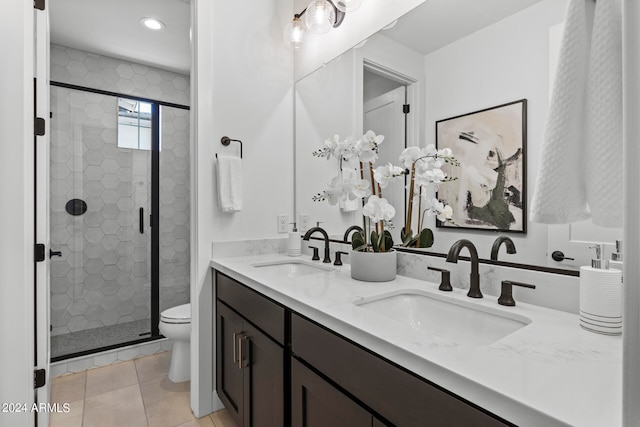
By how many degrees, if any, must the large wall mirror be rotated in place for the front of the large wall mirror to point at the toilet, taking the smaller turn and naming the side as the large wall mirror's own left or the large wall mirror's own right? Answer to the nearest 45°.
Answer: approximately 45° to the large wall mirror's own right

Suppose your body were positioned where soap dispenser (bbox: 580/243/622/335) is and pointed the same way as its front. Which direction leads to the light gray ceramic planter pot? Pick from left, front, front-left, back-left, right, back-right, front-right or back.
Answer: front-right

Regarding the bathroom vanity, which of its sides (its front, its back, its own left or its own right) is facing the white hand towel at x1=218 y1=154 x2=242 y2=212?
right

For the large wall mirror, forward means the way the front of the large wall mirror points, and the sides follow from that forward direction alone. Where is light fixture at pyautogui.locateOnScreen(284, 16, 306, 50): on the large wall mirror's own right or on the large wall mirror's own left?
on the large wall mirror's own right

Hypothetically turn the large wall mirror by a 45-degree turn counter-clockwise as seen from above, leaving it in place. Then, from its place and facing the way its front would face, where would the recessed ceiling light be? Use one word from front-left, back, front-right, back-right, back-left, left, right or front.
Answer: right

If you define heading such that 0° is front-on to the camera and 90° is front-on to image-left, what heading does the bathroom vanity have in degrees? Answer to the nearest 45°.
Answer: approximately 45°

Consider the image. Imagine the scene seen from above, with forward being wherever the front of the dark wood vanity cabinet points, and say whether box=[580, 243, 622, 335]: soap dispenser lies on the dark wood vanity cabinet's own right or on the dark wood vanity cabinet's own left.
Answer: on the dark wood vanity cabinet's own left
